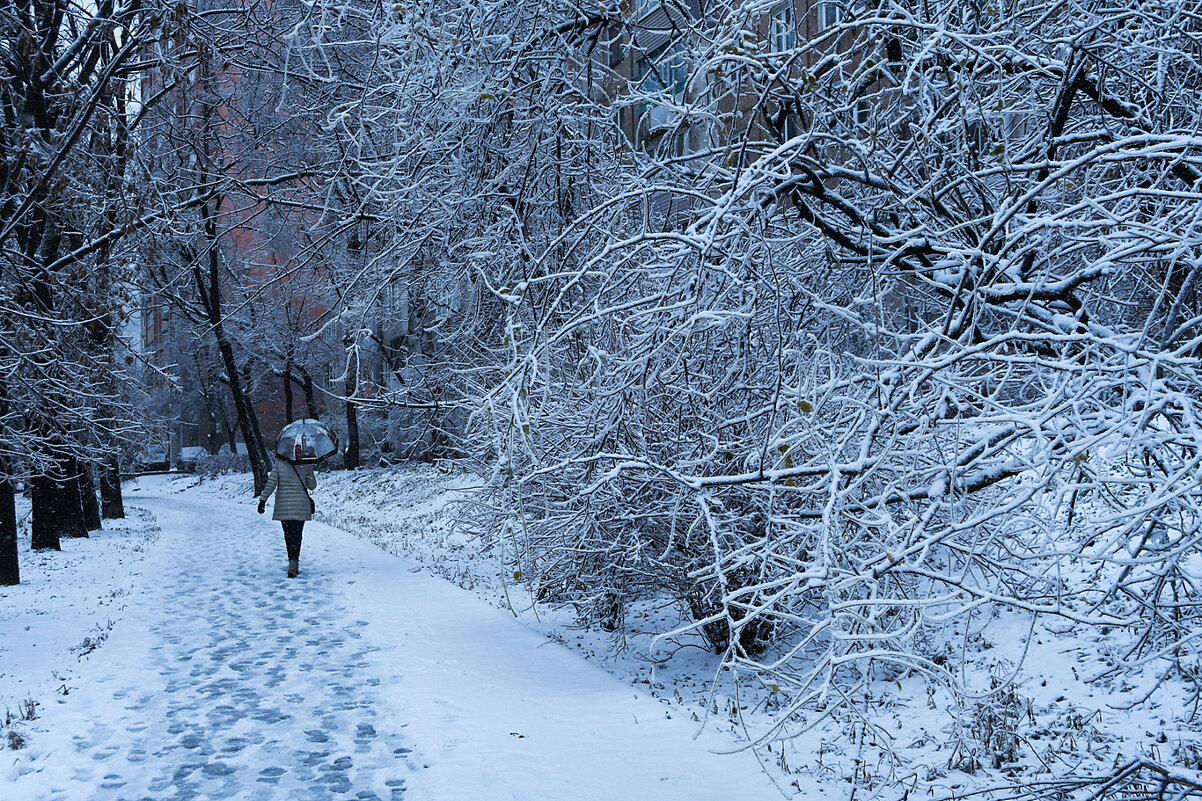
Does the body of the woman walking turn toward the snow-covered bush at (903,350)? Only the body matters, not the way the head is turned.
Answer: no

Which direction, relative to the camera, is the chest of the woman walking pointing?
away from the camera
